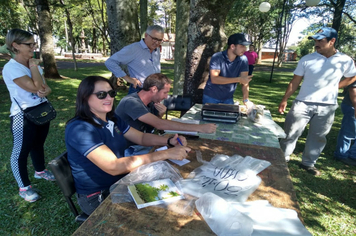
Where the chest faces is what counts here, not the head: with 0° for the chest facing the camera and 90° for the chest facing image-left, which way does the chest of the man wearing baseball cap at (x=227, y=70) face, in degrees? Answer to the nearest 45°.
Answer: approximately 315°

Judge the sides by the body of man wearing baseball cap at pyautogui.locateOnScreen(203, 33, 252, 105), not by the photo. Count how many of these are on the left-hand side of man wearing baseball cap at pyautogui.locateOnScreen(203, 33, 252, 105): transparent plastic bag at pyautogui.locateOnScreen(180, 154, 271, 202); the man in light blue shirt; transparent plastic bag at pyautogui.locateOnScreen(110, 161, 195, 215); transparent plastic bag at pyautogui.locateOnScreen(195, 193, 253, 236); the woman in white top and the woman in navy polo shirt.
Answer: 0

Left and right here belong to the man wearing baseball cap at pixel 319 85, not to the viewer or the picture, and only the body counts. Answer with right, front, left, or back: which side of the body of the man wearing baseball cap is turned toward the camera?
front

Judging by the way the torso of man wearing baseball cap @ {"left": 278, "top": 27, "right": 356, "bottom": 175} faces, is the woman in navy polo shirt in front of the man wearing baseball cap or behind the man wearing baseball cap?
in front

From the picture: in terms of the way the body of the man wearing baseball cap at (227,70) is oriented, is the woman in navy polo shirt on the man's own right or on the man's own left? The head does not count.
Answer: on the man's own right

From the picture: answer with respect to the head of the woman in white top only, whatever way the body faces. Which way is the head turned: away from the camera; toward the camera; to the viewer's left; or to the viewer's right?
to the viewer's right

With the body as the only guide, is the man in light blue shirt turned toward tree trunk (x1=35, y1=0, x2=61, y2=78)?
no

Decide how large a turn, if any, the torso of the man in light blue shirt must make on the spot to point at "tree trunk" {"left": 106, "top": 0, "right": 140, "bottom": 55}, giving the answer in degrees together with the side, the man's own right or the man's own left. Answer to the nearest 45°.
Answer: approximately 135° to the man's own left

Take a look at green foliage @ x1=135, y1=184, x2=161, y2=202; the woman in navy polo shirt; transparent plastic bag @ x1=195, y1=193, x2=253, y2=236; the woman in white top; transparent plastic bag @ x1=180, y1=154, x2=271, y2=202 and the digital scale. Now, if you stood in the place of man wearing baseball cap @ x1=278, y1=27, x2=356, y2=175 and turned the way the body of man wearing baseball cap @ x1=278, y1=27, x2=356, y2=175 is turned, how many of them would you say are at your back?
0

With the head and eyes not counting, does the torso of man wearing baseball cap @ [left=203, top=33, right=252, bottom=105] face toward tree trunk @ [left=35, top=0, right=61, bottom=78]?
no

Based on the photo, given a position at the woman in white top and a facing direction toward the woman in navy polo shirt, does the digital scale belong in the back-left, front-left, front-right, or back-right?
front-left

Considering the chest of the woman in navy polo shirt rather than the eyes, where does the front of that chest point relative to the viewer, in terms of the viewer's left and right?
facing the viewer and to the right of the viewer

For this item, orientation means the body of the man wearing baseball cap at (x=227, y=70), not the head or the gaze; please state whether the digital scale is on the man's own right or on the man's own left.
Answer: on the man's own right

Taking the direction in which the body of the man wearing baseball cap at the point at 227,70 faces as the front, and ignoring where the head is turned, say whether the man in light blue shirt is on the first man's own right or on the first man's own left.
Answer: on the first man's own right
